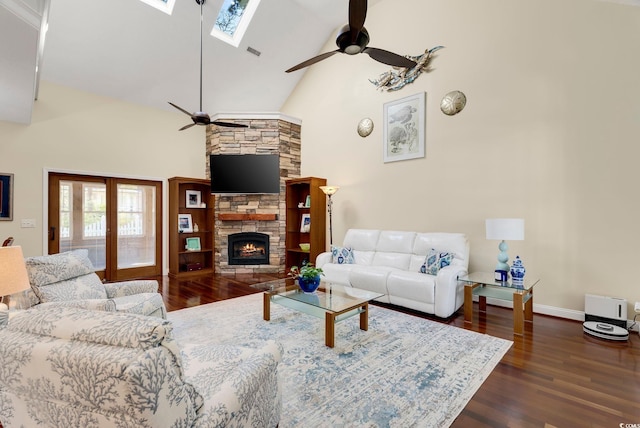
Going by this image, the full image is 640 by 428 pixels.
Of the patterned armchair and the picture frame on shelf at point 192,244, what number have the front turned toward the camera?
1

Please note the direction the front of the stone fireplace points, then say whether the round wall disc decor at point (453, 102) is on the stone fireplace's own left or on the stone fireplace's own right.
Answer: on the stone fireplace's own left

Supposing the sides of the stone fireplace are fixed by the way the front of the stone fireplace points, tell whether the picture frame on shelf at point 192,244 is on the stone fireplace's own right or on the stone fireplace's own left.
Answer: on the stone fireplace's own right

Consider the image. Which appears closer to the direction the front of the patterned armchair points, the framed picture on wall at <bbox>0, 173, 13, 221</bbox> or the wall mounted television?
the wall mounted television

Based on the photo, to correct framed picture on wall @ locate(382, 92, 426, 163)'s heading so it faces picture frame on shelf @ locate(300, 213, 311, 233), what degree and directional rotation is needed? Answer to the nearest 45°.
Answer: approximately 90° to its right

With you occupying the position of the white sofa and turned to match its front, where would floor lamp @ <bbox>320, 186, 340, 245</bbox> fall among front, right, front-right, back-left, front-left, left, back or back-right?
right

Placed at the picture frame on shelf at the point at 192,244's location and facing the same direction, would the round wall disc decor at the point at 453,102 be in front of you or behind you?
in front

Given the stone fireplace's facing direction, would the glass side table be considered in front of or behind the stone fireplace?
in front

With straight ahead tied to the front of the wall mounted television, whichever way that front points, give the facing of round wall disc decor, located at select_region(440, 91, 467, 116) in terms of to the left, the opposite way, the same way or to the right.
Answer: to the right

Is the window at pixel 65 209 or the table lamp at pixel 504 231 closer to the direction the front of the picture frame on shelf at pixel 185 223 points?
the table lamp

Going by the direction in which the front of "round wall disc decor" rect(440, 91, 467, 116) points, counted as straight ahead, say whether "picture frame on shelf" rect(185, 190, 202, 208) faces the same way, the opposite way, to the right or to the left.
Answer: to the left

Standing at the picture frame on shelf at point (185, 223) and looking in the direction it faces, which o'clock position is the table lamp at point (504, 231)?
The table lamp is roughly at 11 o'clock from the picture frame on shelf.
